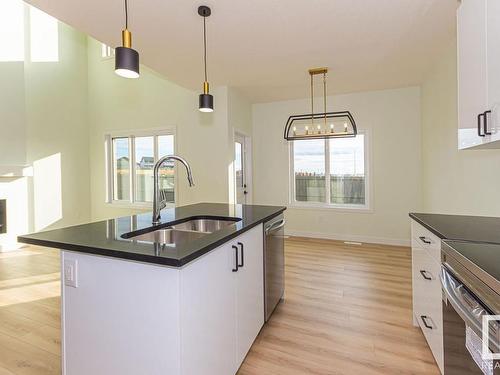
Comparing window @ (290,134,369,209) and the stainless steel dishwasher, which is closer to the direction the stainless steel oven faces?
the stainless steel dishwasher

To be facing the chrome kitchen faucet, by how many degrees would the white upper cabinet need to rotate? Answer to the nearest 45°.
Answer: approximately 45° to its left

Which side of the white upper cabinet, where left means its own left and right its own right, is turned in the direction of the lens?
left

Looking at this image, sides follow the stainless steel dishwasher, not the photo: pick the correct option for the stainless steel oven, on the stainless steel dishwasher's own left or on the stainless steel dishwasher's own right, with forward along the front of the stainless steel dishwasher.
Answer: on the stainless steel dishwasher's own right

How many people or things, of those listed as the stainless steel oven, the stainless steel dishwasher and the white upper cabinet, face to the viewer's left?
2

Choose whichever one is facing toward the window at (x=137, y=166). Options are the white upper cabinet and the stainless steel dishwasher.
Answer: the white upper cabinet

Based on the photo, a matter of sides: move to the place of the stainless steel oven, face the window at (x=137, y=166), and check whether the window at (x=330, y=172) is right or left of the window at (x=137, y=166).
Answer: right

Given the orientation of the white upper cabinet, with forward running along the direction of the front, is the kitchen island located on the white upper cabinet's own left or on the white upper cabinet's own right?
on the white upper cabinet's own left

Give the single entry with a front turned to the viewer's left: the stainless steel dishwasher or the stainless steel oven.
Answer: the stainless steel oven

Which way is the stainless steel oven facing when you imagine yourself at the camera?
facing to the left of the viewer

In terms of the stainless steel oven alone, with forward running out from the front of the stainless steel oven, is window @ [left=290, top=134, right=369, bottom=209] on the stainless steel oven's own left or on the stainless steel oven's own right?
on the stainless steel oven's own right

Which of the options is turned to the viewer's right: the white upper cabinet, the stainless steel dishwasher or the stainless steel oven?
the stainless steel dishwasher

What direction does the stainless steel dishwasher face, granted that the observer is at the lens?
facing to the right of the viewer
